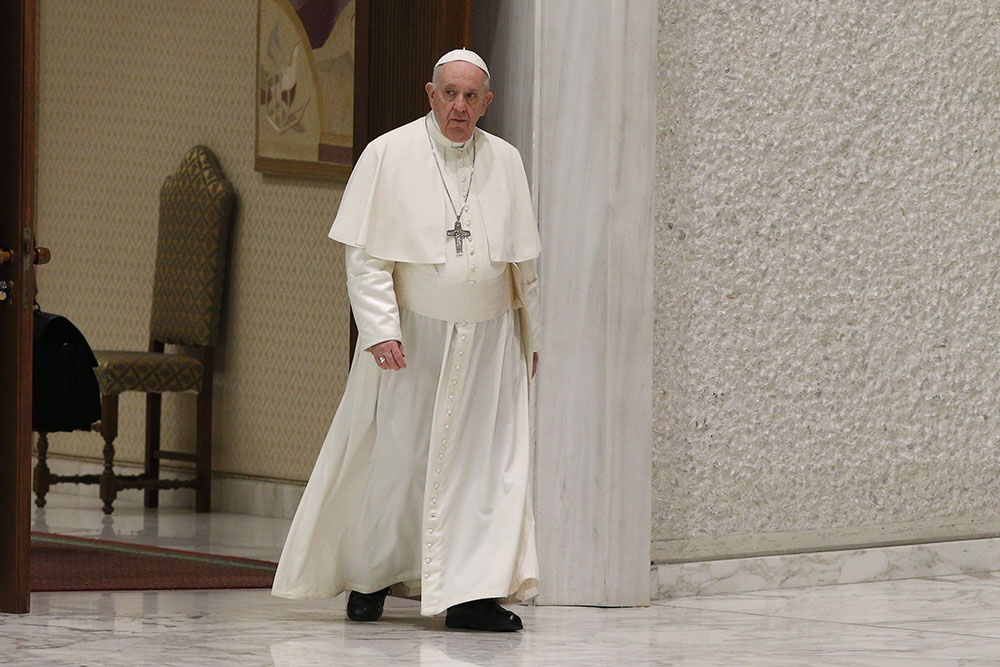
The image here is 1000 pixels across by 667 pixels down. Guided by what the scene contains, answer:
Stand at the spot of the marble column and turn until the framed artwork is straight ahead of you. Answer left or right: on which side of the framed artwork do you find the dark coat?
left

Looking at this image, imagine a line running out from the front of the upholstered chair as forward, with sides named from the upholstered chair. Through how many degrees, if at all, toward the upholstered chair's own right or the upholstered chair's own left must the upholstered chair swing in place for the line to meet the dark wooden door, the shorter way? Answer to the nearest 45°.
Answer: approximately 45° to the upholstered chair's own left

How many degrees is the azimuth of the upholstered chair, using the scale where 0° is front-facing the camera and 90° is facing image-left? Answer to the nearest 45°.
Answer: approximately 45°

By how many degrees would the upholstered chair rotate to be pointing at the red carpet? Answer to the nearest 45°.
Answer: approximately 45° to its left

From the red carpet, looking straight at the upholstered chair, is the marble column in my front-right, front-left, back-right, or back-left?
back-right
